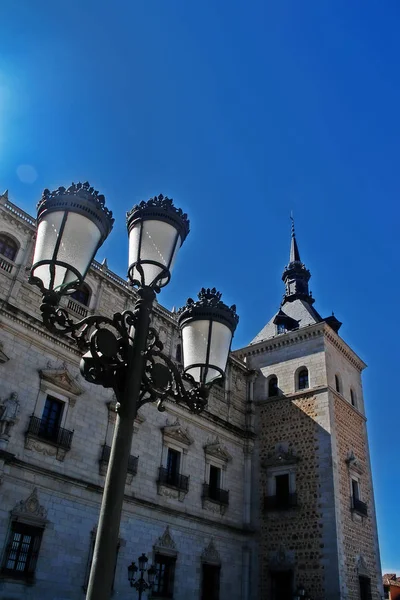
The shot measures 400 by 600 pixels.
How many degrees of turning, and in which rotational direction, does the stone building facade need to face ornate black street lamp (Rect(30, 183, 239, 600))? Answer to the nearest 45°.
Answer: approximately 45° to its right

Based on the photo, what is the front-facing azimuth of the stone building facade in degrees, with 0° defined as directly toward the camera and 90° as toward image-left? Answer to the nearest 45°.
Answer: approximately 315°
